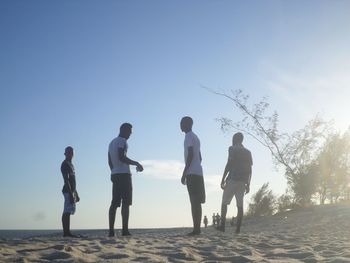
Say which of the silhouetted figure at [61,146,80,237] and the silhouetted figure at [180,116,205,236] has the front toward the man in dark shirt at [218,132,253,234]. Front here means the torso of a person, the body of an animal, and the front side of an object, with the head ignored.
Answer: the silhouetted figure at [61,146,80,237]

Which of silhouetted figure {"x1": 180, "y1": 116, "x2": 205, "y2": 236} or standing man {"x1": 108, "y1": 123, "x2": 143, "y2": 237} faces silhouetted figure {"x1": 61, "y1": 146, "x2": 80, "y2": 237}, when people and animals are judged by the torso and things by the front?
silhouetted figure {"x1": 180, "y1": 116, "x2": 205, "y2": 236}

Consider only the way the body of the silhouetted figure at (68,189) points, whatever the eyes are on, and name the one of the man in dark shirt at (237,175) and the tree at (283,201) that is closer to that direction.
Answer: the man in dark shirt

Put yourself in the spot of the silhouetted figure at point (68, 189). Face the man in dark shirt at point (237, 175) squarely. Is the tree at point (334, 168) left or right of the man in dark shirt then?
left

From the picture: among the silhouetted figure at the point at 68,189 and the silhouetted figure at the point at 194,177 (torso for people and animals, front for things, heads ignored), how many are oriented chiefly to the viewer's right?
1

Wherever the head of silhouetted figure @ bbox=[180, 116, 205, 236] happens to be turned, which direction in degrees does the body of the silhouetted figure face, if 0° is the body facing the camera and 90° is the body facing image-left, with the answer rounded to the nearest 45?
approximately 90°

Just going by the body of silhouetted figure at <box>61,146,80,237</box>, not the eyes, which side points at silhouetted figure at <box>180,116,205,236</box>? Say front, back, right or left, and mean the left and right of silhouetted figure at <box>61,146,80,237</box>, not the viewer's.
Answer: front

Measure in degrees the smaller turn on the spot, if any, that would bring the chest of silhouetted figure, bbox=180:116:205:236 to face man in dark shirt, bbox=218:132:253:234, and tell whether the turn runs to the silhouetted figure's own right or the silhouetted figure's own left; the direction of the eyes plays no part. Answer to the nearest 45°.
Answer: approximately 135° to the silhouetted figure's own right

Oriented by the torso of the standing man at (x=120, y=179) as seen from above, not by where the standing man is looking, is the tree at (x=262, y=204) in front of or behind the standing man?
in front

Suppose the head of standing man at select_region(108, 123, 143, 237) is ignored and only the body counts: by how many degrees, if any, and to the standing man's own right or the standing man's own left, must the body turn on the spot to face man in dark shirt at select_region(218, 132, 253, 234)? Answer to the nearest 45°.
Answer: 0° — they already face them

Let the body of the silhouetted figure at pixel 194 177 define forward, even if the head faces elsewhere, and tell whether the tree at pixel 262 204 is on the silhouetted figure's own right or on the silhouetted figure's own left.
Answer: on the silhouetted figure's own right

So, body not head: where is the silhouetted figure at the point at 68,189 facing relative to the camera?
to the viewer's right

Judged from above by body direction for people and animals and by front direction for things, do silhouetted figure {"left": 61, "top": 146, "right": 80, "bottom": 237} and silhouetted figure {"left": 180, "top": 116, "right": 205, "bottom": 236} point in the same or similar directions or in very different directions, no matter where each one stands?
very different directions

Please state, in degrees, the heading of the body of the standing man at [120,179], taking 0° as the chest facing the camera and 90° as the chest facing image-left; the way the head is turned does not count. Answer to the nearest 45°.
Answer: approximately 225°

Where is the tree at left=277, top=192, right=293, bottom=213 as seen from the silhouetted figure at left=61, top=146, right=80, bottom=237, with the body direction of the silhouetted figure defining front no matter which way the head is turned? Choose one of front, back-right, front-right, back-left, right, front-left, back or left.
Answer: front-left

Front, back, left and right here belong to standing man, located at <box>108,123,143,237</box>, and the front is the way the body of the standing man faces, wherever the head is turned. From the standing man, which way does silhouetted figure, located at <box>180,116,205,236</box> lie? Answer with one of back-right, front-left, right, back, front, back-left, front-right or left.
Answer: front-right

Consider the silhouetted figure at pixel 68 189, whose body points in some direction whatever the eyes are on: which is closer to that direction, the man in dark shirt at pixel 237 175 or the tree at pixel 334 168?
the man in dark shirt

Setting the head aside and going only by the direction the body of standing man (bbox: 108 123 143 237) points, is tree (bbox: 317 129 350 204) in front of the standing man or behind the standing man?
in front
